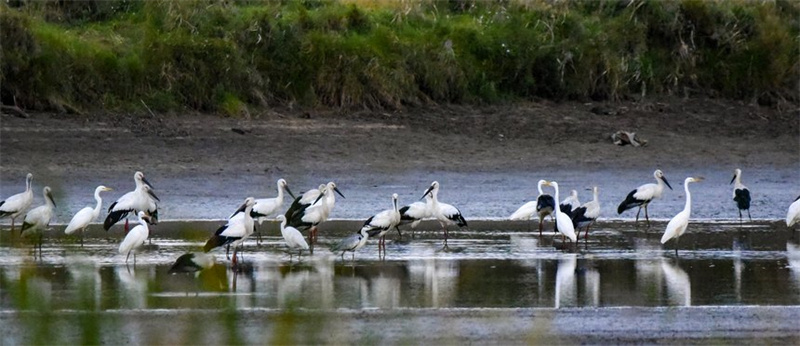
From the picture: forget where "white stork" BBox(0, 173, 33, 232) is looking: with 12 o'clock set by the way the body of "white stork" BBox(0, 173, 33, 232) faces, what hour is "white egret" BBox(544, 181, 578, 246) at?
"white egret" BBox(544, 181, 578, 246) is roughly at 1 o'clock from "white stork" BBox(0, 173, 33, 232).

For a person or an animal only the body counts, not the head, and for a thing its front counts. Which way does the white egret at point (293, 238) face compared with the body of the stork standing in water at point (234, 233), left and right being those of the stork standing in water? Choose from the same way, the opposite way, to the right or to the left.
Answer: the opposite way

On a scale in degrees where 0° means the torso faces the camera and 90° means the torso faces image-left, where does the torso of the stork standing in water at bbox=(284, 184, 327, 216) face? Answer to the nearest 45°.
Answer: approximately 270°

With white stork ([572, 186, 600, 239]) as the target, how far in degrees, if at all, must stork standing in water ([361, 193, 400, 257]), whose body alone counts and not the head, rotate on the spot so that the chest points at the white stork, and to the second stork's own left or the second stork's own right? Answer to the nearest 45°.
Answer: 0° — it already faces it

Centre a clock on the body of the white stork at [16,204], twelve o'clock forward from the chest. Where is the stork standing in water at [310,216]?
The stork standing in water is roughly at 1 o'clock from the white stork.

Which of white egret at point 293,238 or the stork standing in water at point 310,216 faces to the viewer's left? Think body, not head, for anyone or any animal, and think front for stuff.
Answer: the white egret

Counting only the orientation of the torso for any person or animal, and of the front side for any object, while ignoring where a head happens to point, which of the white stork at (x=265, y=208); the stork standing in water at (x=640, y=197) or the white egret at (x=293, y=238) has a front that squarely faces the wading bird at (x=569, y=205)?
the white stork at (x=265, y=208)

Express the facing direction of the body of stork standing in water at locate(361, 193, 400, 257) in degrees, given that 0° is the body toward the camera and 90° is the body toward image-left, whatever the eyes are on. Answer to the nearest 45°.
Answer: approximately 270°

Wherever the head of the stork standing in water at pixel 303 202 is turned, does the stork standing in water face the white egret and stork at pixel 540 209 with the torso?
yes

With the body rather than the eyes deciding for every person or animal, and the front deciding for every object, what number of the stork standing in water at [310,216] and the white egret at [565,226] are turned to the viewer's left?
1
